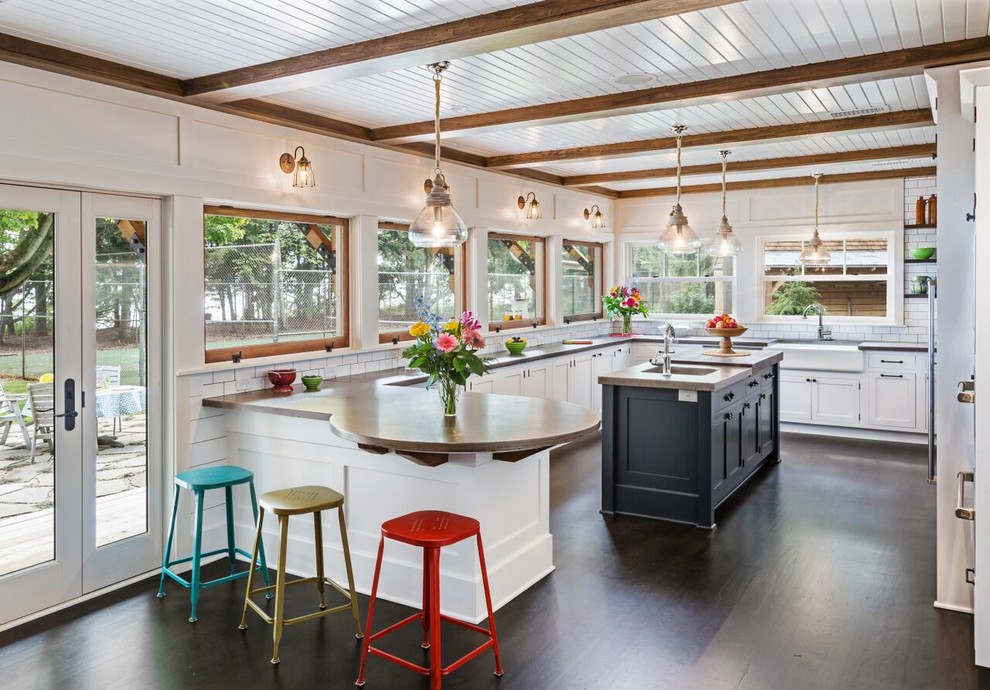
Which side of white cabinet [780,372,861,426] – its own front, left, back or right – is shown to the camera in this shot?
front

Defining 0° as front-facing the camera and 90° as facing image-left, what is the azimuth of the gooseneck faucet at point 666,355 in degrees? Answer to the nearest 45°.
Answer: approximately 315°

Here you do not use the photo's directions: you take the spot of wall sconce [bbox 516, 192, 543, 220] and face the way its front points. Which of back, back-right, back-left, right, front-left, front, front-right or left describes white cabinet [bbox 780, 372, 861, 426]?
front-left

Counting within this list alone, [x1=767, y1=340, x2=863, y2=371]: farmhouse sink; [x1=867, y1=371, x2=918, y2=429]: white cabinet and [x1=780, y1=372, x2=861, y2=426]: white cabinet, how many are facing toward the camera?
3

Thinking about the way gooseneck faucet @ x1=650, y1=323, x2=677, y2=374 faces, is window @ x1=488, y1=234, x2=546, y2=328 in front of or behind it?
behind

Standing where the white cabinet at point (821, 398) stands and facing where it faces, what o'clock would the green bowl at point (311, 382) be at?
The green bowl is roughly at 1 o'clock from the white cabinet.

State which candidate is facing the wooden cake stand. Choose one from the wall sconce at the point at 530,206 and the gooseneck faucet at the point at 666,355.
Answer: the wall sconce

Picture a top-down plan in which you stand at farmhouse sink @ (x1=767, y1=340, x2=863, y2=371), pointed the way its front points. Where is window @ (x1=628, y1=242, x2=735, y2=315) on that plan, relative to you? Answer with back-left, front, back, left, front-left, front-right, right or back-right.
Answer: back-right

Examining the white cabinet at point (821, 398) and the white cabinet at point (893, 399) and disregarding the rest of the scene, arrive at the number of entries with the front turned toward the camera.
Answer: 2

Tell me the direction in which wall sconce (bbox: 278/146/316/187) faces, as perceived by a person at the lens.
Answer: facing the viewer and to the right of the viewer

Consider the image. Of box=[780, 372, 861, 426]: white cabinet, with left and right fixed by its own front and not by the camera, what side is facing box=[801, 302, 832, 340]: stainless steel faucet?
back

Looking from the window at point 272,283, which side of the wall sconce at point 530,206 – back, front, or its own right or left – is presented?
right

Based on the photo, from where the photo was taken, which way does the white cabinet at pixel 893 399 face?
toward the camera

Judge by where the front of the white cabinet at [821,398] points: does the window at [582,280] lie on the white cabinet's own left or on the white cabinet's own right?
on the white cabinet's own right

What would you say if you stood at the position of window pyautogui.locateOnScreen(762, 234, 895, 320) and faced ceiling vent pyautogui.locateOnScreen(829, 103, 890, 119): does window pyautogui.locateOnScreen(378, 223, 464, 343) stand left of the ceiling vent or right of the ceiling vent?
right

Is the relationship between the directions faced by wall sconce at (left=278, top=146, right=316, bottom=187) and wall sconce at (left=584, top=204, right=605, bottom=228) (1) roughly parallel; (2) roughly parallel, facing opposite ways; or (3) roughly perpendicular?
roughly parallel

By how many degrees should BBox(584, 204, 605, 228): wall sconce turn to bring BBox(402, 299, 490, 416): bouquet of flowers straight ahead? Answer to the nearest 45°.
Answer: approximately 45° to its right

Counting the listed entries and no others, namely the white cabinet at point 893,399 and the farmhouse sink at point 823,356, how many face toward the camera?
2

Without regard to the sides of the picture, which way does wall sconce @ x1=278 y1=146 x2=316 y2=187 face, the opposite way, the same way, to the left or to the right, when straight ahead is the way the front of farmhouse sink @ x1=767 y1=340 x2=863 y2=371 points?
to the left
